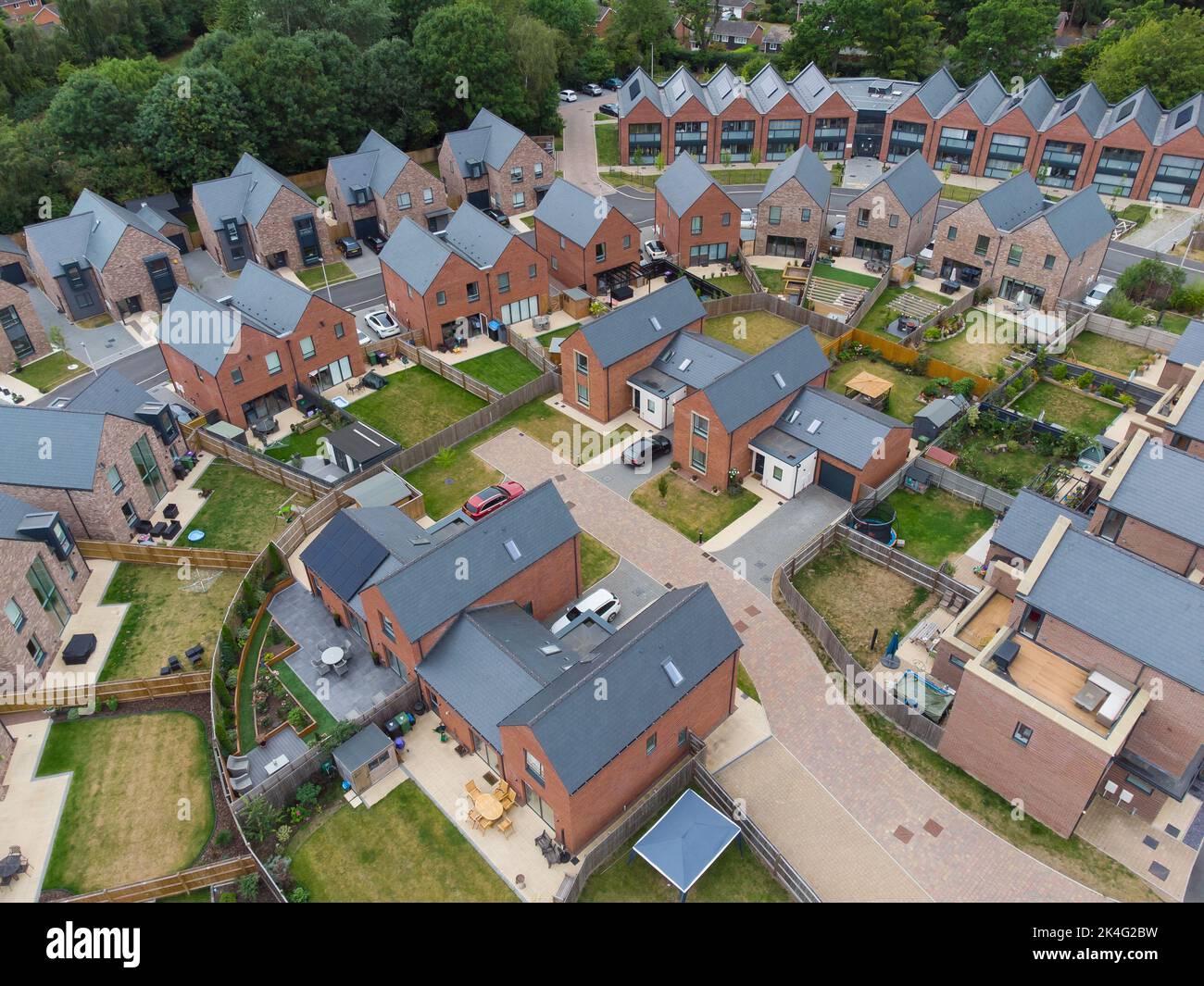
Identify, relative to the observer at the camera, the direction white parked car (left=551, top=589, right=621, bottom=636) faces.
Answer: facing the viewer and to the left of the viewer

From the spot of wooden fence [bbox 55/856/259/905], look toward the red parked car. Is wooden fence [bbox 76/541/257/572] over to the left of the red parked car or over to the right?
left

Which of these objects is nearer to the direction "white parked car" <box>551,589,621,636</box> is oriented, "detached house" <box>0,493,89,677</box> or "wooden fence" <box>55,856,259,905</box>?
the wooden fence

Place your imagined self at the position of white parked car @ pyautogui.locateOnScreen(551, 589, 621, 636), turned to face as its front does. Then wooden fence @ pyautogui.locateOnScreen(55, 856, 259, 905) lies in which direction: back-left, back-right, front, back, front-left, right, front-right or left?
front

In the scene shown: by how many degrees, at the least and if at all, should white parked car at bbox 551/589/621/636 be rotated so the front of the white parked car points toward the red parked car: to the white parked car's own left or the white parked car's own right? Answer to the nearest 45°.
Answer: approximately 90° to the white parked car's own right

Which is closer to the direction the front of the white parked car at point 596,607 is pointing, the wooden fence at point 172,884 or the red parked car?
the wooden fence

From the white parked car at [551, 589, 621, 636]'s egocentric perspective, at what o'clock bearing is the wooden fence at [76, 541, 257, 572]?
The wooden fence is roughly at 2 o'clock from the white parked car.

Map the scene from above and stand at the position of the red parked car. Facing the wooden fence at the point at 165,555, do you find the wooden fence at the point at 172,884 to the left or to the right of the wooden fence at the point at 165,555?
left

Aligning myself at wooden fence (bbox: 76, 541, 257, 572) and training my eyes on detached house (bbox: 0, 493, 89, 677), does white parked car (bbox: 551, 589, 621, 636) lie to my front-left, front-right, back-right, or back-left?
back-left

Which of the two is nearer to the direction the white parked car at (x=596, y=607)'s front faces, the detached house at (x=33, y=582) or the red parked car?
the detached house

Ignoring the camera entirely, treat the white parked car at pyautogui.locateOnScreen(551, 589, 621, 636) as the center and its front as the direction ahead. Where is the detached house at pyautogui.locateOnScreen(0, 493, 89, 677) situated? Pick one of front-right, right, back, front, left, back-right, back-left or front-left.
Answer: front-right

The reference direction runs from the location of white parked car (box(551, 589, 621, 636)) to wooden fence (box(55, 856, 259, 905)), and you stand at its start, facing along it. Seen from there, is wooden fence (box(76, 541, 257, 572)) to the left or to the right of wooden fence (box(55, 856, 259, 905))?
right
